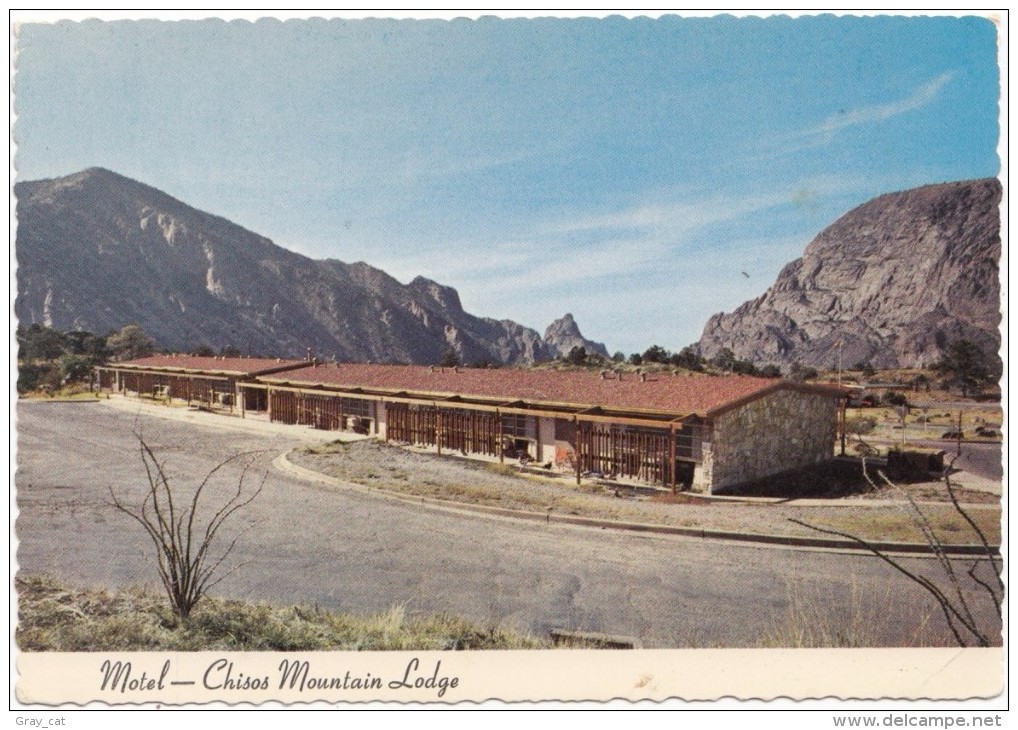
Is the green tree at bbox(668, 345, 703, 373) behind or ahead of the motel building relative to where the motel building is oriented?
behind

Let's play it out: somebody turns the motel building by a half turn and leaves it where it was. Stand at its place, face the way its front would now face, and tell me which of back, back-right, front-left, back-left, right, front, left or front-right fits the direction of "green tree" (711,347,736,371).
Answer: front

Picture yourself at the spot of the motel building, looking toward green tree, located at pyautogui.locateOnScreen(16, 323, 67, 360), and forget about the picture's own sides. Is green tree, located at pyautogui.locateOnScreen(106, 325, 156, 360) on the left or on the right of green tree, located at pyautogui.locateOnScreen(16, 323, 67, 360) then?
right

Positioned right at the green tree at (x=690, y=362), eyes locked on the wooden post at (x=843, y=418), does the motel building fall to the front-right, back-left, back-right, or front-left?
front-right

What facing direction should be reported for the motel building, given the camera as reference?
facing the viewer and to the left of the viewer

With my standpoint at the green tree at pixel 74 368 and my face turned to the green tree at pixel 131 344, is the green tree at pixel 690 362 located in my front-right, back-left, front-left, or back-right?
front-right
